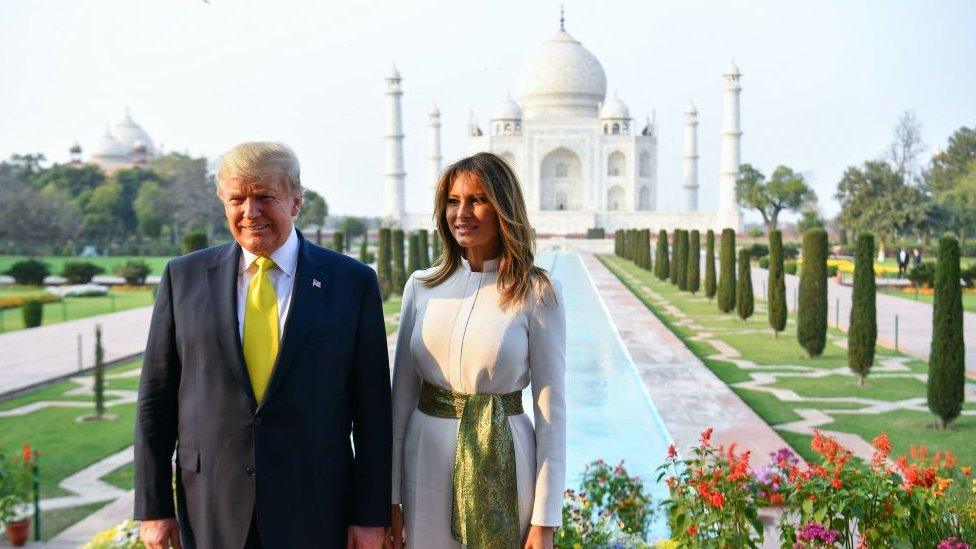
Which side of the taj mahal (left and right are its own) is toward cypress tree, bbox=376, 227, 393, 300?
front

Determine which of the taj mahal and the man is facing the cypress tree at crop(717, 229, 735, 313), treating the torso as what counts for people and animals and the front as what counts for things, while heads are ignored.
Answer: the taj mahal

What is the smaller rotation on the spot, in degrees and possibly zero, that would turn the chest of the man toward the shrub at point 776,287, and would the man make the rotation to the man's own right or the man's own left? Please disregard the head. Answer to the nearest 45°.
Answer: approximately 135° to the man's own left

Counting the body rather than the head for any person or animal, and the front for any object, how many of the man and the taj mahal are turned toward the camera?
2

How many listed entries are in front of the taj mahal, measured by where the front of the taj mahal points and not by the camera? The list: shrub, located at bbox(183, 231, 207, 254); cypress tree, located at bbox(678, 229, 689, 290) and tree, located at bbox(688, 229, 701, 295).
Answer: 3

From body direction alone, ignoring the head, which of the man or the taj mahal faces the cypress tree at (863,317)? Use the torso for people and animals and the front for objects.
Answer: the taj mahal

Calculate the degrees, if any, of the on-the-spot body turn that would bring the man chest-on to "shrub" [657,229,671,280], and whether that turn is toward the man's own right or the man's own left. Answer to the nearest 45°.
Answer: approximately 135° to the man's own left

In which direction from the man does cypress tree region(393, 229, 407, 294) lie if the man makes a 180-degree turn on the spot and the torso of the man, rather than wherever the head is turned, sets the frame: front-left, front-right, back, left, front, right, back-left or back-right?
front

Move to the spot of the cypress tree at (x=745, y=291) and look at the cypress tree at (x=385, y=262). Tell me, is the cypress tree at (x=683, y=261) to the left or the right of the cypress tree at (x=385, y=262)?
right

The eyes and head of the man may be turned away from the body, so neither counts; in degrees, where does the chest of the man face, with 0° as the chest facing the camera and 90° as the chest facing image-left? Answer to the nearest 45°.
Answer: approximately 0°

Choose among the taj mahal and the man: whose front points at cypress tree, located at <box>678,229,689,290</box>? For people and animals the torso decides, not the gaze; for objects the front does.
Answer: the taj mahal
